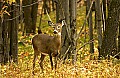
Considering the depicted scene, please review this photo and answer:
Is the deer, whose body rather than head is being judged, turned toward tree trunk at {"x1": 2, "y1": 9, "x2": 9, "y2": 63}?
no

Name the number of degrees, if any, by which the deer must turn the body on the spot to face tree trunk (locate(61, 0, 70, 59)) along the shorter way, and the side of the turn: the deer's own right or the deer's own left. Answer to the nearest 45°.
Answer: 0° — it already faces it

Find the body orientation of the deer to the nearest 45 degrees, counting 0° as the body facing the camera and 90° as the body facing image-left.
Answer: approximately 225°

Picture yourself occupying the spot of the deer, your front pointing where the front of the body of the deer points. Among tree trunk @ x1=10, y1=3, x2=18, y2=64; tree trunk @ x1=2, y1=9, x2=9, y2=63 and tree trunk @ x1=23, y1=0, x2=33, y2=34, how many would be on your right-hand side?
0

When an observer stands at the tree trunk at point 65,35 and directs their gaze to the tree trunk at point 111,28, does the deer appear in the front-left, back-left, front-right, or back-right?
back-right

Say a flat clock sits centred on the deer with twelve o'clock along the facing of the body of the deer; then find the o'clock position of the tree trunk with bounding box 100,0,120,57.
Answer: The tree trunk is roughly at 11 o'clock from the deer.

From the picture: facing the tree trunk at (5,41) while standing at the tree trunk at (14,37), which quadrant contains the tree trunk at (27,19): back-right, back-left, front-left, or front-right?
back-right

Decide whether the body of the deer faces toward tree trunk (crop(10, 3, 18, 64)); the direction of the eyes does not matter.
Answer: no

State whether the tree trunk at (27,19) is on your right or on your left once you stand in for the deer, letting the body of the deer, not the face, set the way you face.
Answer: on your left
